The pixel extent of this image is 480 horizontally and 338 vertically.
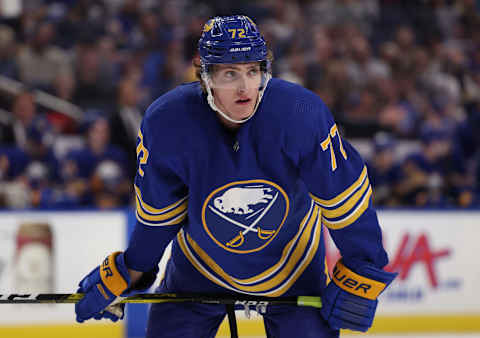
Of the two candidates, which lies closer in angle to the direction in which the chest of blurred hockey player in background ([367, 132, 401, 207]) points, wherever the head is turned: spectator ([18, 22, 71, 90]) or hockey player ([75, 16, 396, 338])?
the hockey player

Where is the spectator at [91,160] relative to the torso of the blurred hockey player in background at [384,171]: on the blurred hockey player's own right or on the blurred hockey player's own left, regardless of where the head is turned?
on the blurred hockey player's own right

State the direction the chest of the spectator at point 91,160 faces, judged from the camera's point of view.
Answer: toward the camera

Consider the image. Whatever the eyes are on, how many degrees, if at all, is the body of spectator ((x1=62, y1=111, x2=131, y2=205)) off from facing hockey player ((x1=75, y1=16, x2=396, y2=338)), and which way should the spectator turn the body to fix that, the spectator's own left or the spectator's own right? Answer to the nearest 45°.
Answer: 0° — they already face them

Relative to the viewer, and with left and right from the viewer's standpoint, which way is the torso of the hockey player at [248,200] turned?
facing the viewer

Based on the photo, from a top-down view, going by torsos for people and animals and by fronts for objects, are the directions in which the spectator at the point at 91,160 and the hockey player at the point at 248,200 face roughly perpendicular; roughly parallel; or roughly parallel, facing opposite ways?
roughly parallel

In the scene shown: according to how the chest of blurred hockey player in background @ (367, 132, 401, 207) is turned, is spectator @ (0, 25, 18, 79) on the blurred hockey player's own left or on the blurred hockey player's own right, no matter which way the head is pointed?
on the blurred hockey player's own right

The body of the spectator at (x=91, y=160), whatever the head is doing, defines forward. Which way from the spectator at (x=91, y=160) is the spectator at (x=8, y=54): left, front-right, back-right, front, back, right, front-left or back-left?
back-right

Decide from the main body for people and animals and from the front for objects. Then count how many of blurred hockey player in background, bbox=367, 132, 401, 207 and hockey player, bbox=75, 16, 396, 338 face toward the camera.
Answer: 2

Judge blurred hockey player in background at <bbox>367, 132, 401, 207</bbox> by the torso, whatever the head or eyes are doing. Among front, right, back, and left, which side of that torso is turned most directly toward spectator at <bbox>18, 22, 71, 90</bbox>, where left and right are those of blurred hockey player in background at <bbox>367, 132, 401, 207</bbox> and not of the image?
right

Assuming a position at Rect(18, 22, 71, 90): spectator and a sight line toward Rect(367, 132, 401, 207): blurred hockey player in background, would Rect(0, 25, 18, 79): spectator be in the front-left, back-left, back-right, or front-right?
back-right

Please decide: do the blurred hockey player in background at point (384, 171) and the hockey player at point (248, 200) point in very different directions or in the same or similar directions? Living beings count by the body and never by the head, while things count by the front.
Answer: same or similar directions

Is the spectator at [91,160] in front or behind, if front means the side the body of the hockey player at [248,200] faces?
behind

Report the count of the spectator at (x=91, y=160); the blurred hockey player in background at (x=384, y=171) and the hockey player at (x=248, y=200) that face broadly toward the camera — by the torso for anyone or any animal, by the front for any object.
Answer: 3

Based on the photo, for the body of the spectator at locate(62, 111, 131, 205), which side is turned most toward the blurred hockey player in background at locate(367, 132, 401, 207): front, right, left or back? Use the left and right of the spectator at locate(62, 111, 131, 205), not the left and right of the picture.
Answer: left
